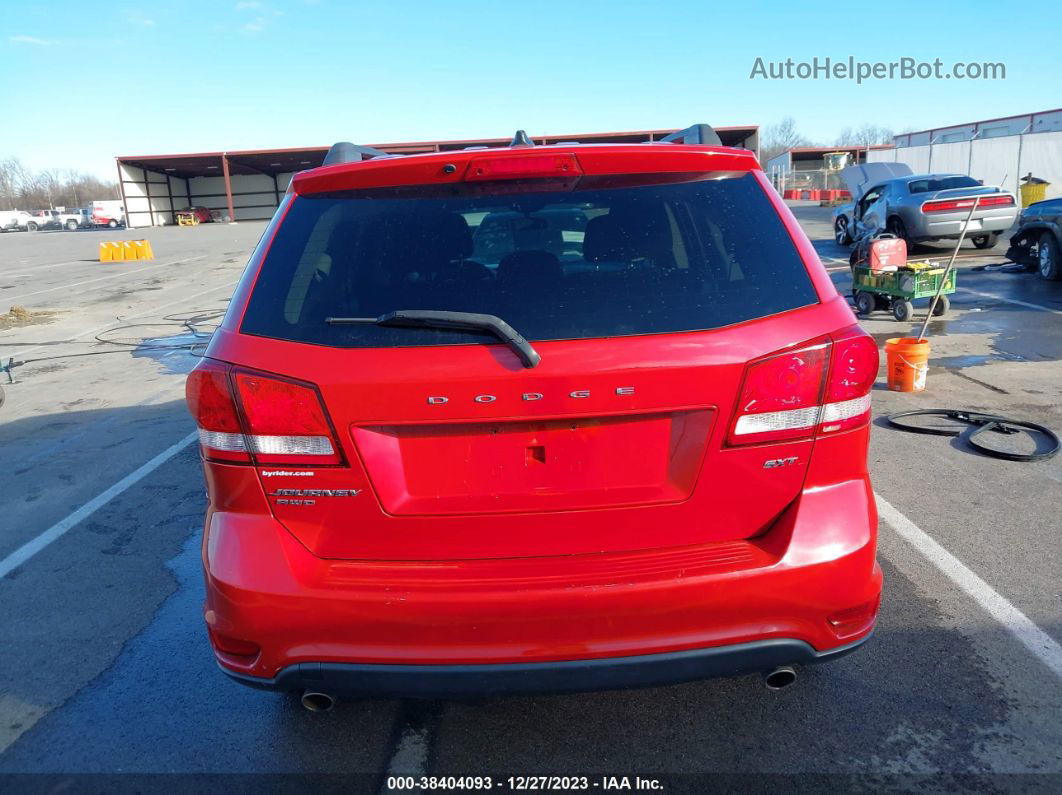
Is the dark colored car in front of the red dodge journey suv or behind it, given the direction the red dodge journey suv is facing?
in front

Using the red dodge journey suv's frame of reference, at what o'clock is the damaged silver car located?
The damaged silver car is roughly at 1 o'clock from the red dodge journey suv.

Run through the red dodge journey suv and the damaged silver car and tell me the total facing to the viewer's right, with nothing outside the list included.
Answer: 0

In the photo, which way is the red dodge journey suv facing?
away from the camera

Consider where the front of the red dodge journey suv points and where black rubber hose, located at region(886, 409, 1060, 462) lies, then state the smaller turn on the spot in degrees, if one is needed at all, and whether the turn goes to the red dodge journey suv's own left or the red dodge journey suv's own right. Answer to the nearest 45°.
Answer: approximately 45° to the red dodge journey suv's own right

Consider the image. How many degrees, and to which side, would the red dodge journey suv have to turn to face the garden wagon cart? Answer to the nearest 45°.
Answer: approximately 45° to its right

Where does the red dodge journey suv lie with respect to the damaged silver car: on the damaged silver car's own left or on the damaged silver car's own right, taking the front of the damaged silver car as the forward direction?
on the damaged silver car's own left

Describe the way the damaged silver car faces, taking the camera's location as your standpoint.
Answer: facing away from the viewer and to the left of the viewer

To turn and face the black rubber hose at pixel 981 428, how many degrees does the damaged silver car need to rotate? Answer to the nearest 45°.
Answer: approximately 135° to its left
